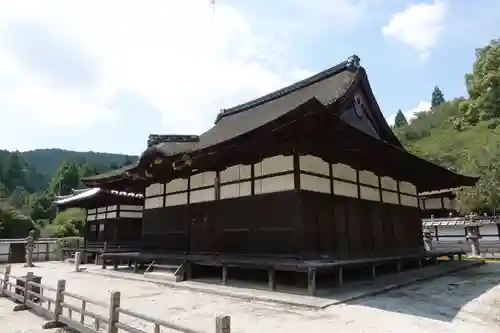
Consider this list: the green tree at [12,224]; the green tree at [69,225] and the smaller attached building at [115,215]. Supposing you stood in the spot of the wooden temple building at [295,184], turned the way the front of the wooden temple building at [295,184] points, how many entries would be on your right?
3

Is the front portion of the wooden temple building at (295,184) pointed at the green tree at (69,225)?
no

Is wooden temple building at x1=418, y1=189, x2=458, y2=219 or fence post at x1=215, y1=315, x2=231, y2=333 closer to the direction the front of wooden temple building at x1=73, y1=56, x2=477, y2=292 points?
the fence post

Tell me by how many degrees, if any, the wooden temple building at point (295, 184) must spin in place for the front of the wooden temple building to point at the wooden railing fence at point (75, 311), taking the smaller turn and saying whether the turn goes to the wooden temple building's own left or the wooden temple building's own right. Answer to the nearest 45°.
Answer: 0° — it already faces it

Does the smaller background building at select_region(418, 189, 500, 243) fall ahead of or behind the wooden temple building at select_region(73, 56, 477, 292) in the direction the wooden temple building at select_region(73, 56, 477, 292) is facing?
behind

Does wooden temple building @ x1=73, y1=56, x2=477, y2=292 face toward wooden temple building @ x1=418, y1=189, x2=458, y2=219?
no

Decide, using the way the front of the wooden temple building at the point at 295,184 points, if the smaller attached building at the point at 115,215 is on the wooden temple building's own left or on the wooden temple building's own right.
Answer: on the wooden temple building's own right

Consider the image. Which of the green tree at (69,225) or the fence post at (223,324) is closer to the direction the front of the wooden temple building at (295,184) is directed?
the fence post

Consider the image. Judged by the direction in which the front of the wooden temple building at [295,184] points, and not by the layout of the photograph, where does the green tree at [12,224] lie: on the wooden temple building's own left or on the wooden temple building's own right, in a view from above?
on the wooden temple building's own right

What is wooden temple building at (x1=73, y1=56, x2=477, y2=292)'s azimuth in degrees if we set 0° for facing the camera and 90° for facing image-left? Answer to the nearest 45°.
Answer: approximately 45°
